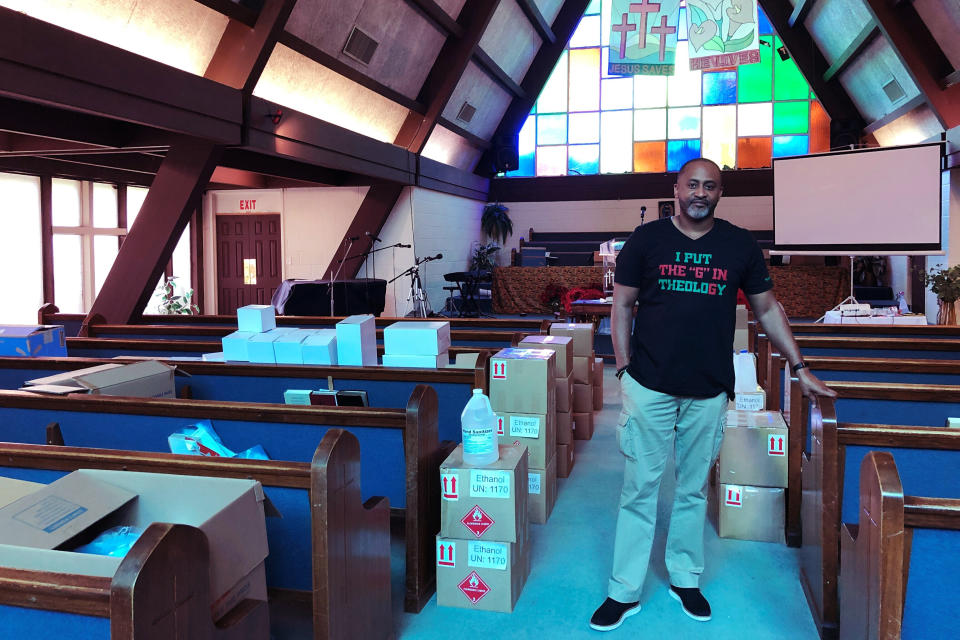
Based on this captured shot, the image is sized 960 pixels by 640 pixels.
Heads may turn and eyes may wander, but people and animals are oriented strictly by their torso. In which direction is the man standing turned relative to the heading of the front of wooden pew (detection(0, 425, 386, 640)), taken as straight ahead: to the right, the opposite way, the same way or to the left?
the opposite way

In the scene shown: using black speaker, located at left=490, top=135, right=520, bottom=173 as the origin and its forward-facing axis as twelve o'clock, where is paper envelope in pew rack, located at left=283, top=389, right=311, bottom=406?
The paper envelope in pew rack is roughly at 12 o'clock from the black speaker.

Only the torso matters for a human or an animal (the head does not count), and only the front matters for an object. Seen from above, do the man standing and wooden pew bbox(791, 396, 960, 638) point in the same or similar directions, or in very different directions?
very different directions

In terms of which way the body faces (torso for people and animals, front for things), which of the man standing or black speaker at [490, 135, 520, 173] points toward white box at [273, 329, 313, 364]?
the black speaker

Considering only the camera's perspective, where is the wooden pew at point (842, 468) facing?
facing away from the viewer

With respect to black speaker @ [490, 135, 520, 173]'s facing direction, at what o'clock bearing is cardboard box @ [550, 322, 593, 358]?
The cardboard box is roughly at 12 o'clock from the black speaker.

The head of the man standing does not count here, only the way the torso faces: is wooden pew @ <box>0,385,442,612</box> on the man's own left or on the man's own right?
on the man's own right

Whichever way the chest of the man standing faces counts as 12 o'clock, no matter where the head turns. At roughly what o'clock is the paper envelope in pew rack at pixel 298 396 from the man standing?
The paper envelope in pew rack is roughly at 3 o'clock from the man standing.

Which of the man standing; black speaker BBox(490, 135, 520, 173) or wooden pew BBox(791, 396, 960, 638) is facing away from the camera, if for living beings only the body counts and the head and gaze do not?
the wooden pew

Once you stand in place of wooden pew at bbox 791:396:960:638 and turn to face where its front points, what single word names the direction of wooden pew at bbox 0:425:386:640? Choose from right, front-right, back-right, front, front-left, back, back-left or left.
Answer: back-left

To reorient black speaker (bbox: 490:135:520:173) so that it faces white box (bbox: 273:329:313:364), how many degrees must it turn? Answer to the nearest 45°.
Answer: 0° — it already faces it
